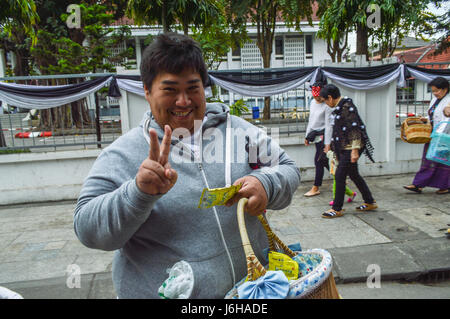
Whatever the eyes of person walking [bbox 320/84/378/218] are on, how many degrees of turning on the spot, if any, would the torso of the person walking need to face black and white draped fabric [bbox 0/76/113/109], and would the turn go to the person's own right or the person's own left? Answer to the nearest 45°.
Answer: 0° — they already face it

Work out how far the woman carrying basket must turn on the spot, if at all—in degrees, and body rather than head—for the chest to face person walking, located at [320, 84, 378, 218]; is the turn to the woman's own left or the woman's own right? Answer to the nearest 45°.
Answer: approximately 45° to the woman's own left

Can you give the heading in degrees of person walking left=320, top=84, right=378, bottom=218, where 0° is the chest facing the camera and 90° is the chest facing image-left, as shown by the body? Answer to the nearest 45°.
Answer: approximately 90°

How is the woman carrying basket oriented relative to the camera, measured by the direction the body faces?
to the viewer's left

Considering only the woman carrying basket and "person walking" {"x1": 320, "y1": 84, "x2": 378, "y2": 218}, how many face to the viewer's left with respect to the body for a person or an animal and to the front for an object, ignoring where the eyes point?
2
